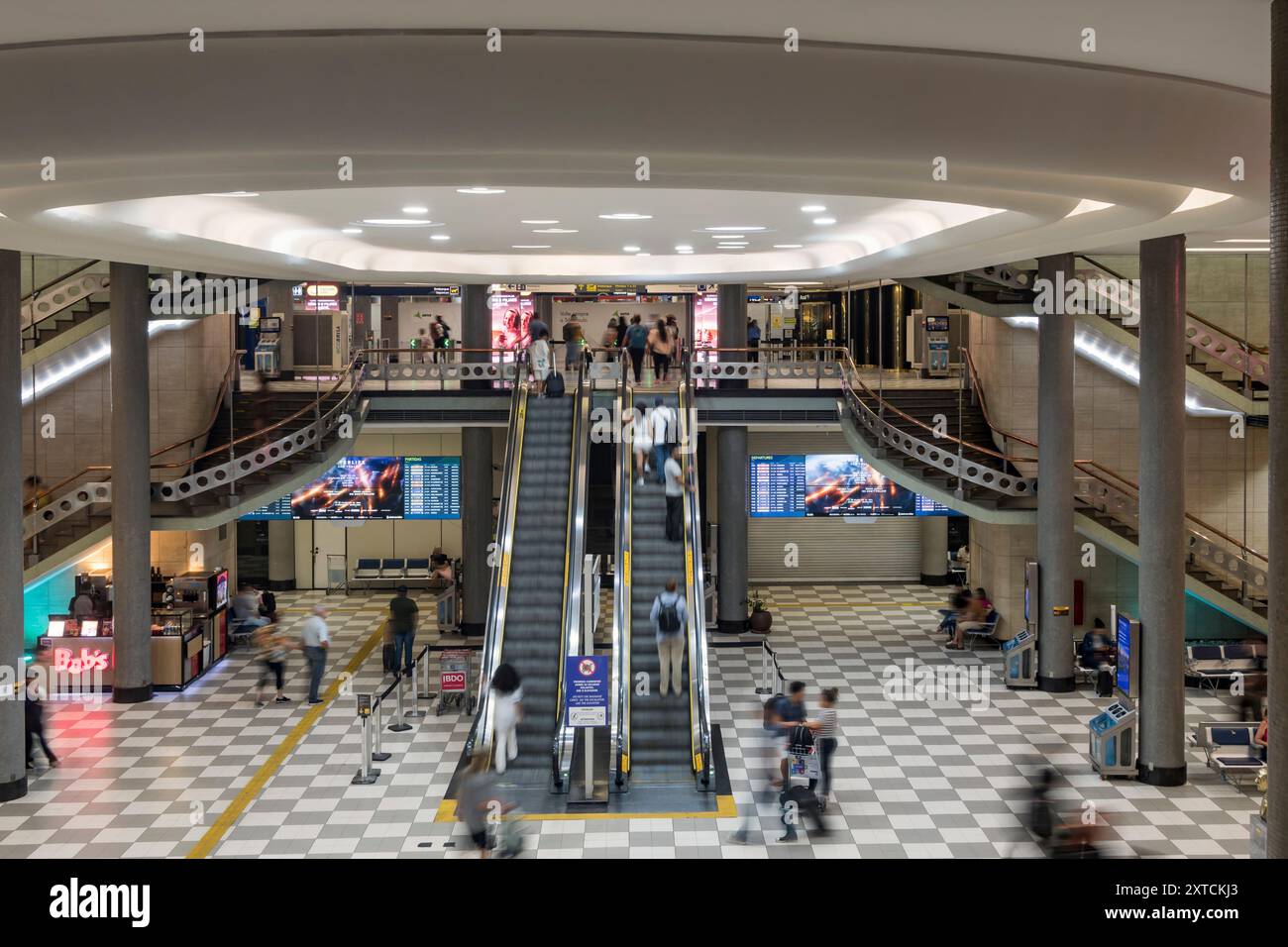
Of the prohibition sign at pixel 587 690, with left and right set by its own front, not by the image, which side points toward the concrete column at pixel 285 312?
back

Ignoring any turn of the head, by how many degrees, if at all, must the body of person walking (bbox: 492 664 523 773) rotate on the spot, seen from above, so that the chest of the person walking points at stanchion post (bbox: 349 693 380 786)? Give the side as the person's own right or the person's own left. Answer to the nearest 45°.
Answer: approximately 90° to the person's own left

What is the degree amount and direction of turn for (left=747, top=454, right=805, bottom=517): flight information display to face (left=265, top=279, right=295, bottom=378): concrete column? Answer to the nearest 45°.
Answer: approximately 135° to its right

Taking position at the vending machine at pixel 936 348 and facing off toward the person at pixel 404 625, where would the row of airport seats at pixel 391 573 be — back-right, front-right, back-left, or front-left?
front-right

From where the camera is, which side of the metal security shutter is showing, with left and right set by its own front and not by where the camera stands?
front

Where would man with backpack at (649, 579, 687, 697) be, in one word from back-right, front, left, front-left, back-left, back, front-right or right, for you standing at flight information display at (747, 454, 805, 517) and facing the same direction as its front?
front

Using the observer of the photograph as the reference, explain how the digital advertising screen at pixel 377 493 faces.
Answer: facing the viewer

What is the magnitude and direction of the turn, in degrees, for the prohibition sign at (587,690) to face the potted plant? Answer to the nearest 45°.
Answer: approximately 180°

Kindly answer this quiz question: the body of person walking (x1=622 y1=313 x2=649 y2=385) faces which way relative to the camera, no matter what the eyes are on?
away from the camera

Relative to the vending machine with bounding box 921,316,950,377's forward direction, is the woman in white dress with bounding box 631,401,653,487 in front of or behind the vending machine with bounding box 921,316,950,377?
in front

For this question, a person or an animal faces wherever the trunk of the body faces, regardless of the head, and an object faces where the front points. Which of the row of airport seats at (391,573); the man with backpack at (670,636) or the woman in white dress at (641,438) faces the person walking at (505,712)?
the row of airport seats

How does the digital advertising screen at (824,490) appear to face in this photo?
toward the camera

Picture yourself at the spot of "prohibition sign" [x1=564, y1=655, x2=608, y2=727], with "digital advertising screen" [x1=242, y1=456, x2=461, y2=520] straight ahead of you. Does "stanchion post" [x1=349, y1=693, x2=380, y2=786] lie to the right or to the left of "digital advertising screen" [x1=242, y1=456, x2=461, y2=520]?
left
